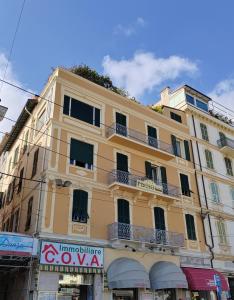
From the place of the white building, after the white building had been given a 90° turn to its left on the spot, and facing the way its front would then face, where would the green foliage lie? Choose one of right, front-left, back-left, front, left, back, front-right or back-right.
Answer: back

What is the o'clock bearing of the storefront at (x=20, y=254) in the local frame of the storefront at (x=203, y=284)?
the storefront at (x=20, y=254) is roughly at 3 o'clock from the storefront at (x=203, y=284).

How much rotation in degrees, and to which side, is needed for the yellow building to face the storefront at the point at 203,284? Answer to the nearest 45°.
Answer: approximately 90° to its left

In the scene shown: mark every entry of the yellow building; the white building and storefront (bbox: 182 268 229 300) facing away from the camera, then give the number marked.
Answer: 0

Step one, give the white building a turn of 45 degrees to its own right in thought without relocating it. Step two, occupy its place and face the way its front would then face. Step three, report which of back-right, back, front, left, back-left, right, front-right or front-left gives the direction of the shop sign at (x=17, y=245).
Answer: front-right

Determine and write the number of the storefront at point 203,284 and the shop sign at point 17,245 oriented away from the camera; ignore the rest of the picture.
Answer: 0

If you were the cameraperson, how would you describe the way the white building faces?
facing the viewer and to the right of the viewer
